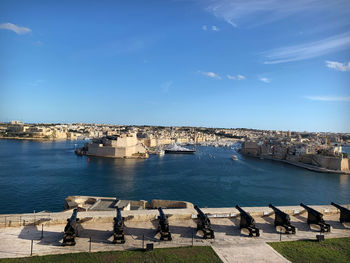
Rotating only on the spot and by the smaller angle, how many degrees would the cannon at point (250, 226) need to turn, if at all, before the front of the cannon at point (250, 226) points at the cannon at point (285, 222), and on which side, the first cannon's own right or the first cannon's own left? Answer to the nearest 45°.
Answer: approximately 90° to the first cannon's own right

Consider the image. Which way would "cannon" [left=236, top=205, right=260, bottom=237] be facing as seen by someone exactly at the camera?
facing away from the viewer and to the left of the viewer

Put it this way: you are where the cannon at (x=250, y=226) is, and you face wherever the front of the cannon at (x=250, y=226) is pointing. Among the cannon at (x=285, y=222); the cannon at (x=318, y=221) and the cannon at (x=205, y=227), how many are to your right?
2

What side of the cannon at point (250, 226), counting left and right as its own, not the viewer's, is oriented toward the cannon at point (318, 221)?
right

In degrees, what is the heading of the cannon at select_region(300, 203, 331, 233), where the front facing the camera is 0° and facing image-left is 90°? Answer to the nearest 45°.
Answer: approximately 135°

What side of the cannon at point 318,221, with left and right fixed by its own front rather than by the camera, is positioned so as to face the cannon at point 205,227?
left

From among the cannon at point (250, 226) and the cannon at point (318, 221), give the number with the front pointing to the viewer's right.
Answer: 0

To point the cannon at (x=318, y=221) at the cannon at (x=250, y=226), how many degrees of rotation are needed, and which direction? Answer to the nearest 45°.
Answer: approximately 90° to its left

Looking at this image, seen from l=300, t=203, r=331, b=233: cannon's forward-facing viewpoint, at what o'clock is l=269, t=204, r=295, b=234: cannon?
l=269, t=204, r=295, b=234: cannon is roughly at 9 o'clock from l=300, t=203, r=331, b=233: cannon.
